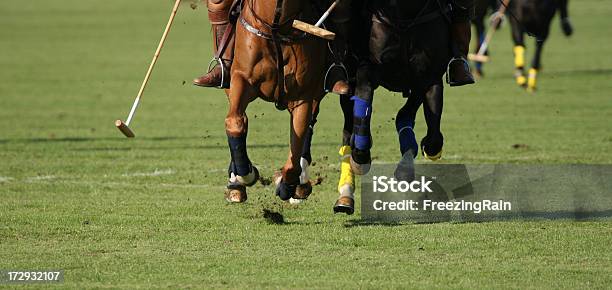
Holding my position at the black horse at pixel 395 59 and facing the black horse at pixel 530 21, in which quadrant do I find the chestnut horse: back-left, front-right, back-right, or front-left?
back-left

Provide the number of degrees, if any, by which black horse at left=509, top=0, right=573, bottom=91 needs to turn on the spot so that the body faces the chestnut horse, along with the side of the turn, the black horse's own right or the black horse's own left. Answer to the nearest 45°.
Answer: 0° — it already faces it

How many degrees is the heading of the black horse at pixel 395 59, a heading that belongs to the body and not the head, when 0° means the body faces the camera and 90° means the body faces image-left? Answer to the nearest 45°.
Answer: approximately 0°

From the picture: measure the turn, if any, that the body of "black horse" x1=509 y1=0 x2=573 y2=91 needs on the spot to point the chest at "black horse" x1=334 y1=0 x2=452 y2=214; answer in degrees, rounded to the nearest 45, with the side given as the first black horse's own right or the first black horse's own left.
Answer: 0° — it already faces it

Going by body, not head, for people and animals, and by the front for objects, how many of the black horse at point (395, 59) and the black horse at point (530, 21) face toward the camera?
2

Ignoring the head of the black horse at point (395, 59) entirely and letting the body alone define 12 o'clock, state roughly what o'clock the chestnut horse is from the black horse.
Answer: The chestnut horse is roughly at 2 o'clock from the black horse.

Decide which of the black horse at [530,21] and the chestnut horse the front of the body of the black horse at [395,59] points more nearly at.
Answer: the chestnut horse
